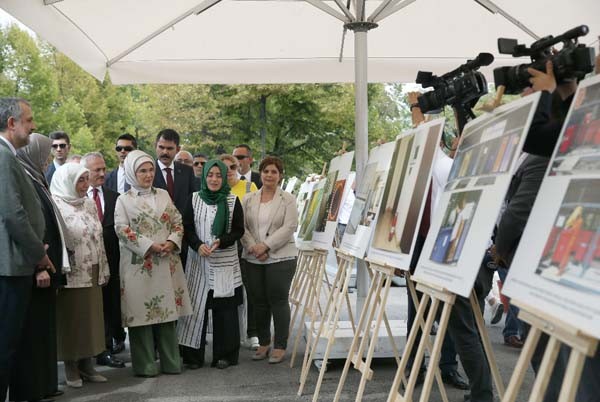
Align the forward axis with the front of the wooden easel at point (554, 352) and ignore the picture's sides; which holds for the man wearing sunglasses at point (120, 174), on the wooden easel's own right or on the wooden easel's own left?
on the wooden easel's own right

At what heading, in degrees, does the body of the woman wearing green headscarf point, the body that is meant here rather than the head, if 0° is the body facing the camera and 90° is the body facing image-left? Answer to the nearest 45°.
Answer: approximately 0°

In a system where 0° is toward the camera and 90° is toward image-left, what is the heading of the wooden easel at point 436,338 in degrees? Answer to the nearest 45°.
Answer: approximately 45°

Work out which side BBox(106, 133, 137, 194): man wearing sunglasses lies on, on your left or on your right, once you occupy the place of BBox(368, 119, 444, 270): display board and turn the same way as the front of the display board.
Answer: on your right

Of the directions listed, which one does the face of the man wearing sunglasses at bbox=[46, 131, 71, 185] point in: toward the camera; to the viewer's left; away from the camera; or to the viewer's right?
toward the camera

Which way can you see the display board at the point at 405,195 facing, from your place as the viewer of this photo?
facing the viewer and to the left of the viewer

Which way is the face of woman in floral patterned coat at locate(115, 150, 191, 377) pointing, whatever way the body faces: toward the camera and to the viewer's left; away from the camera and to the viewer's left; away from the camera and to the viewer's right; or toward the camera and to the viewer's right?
toward the camera and to the viewer's right

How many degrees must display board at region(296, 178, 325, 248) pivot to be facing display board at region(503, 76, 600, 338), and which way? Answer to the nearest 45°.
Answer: approximately 45° to its left

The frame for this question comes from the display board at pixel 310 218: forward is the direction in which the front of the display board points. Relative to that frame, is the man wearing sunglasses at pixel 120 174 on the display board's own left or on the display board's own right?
on the display board's own right

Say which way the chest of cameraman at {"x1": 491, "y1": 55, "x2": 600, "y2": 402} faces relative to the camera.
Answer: to the viewer's left

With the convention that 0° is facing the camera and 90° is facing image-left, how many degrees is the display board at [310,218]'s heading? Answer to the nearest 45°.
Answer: approximately 45°

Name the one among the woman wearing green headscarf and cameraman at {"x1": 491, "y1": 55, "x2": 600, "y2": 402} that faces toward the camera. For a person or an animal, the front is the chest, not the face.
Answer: the woman wearing green headscarf

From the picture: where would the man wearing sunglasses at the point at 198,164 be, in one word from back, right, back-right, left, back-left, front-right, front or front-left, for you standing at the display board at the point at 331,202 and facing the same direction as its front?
right

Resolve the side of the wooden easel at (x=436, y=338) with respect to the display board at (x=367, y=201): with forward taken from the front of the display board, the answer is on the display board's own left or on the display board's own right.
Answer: on the display board's own left

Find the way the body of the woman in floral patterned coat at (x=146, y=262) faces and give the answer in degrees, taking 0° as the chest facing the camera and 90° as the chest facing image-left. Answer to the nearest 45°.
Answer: approximately 315°

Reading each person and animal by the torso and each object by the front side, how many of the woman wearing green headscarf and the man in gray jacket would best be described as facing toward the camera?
1

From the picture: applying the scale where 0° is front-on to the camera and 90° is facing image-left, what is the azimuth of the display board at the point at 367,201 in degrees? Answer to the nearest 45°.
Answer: approximately 45°

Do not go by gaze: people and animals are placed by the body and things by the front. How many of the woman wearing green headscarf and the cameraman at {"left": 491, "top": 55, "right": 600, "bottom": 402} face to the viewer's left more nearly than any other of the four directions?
1
